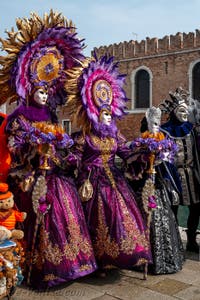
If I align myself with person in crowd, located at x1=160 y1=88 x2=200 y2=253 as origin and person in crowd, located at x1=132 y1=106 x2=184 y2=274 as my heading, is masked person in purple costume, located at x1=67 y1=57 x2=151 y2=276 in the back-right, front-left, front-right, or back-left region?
front-right

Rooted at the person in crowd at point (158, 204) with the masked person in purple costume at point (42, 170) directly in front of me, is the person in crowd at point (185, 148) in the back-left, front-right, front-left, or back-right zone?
back-right

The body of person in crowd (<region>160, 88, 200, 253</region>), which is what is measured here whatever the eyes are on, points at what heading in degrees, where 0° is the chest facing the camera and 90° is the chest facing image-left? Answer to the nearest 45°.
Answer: approximately 315°

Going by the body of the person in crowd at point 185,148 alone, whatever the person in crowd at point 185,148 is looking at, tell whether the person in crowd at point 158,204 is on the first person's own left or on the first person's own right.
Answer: on the first person's own right

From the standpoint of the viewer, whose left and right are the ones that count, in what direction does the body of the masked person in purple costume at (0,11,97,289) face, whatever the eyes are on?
facing the viewer and to the right of the viewer

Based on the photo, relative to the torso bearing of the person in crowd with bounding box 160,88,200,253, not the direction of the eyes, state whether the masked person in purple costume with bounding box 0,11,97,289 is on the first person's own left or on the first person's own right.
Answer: on the first person's own right

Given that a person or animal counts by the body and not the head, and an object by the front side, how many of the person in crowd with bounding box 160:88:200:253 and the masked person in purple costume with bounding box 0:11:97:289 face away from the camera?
0

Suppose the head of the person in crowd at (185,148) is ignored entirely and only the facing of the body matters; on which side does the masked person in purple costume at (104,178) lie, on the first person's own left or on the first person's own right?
on the first person's own right

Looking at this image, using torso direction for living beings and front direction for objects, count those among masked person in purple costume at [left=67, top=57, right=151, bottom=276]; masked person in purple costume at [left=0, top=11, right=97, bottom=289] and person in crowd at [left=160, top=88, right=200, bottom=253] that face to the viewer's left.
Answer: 0

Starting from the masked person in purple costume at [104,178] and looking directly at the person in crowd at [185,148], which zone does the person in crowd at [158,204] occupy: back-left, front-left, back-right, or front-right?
front-right

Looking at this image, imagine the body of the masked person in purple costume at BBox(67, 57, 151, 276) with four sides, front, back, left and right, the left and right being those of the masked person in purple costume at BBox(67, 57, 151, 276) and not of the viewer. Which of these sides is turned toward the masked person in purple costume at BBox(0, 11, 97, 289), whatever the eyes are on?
right

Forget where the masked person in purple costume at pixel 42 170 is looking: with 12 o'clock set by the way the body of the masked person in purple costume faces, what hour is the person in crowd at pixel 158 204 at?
The person in crowd is roughly at 10 o'clock from the masked person in purple costume.

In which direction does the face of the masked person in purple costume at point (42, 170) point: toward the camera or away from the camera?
toward the camera

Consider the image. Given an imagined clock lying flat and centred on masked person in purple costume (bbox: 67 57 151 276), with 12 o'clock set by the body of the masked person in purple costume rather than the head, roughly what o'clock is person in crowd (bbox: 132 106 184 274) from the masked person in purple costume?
The person in crowd is roughly at 10 o'clock from the masked person in purple costume.

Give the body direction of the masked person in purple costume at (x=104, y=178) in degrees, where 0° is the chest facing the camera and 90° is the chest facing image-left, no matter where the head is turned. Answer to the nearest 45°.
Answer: approximately 315°

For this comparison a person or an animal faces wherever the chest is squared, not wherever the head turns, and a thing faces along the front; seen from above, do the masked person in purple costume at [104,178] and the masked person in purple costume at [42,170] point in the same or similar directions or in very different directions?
same or similar directions
